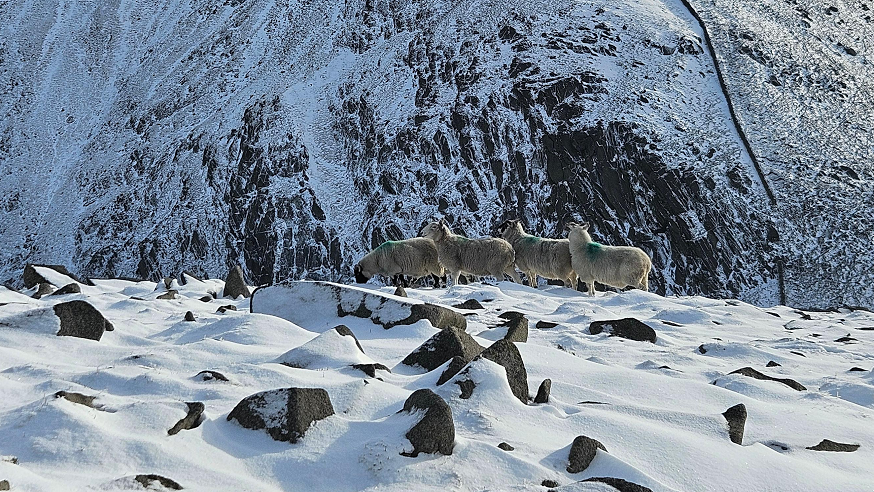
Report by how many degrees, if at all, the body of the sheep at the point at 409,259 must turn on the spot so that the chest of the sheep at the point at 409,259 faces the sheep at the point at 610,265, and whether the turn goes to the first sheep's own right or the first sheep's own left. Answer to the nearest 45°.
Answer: approximately 135° to the first sheep's own left

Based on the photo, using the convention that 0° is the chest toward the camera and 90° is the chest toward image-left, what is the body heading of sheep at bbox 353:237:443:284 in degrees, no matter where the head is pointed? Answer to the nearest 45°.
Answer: approximately 90°

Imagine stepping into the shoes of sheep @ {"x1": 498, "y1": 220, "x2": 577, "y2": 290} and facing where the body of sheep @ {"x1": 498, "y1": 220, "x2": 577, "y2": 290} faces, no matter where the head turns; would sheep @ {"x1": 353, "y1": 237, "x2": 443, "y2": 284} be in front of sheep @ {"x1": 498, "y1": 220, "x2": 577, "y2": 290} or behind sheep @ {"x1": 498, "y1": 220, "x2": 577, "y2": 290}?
in front

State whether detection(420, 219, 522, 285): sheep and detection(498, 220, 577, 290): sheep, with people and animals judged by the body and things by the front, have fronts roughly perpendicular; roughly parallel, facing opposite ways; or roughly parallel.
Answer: roughly parallel

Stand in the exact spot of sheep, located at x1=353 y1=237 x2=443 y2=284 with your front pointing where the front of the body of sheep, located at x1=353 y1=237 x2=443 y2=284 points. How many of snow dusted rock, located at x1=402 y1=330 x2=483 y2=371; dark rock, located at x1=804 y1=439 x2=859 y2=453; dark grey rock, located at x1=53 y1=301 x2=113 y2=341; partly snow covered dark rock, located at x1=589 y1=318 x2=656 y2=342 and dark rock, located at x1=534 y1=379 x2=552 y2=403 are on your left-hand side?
5

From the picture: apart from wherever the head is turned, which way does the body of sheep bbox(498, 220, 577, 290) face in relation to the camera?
to the viewer's left

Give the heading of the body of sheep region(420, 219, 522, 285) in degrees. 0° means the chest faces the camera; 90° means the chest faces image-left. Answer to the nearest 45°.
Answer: approximately 90°

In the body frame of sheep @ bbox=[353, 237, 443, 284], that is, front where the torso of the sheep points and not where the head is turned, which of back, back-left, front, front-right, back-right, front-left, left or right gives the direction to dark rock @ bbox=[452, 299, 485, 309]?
left

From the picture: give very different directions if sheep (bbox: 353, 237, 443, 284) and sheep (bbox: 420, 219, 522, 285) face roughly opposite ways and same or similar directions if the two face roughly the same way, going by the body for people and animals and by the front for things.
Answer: same or similar directions

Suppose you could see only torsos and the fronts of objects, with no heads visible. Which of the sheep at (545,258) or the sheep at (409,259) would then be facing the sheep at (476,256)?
the sheep at (545,258)

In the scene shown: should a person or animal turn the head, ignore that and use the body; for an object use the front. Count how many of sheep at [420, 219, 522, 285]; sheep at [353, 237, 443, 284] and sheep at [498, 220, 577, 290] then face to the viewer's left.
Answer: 3

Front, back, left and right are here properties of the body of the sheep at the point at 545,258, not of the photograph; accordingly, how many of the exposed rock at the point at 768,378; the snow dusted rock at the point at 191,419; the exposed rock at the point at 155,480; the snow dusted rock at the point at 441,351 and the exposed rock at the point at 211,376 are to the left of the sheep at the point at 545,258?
5

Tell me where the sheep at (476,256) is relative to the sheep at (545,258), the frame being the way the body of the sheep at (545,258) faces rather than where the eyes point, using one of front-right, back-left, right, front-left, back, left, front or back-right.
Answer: front

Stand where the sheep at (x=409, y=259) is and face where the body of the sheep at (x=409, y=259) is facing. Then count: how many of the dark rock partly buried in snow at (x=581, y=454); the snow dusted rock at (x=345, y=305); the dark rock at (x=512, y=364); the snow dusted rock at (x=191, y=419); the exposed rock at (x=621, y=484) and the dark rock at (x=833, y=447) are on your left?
6
